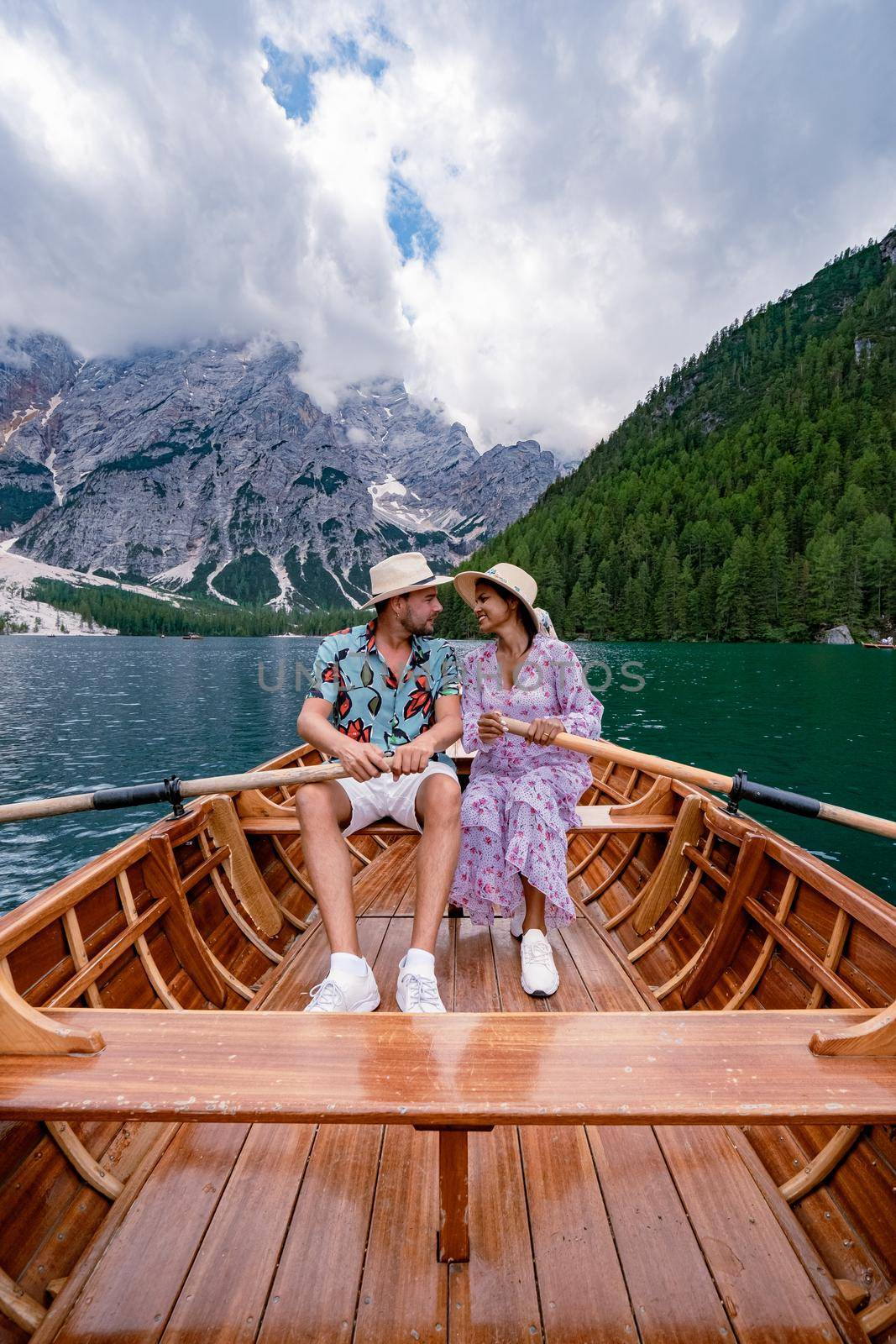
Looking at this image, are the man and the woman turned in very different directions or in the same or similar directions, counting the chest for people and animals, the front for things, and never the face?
same or similar directions

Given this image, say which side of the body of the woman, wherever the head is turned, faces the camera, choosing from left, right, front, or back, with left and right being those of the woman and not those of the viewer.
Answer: front

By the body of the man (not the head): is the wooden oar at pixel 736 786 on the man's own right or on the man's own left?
on the man's own left

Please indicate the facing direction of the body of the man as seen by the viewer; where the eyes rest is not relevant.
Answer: toward the camera

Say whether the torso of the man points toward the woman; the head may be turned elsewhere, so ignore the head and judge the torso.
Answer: no

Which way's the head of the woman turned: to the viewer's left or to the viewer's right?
to the viewer's left

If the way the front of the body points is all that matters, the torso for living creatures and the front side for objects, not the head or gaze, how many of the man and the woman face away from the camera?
0

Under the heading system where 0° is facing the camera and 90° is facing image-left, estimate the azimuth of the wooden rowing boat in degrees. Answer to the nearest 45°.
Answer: approximately 180°

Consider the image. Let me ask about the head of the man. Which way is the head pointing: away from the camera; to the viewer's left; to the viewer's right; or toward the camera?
to the viewer's right
